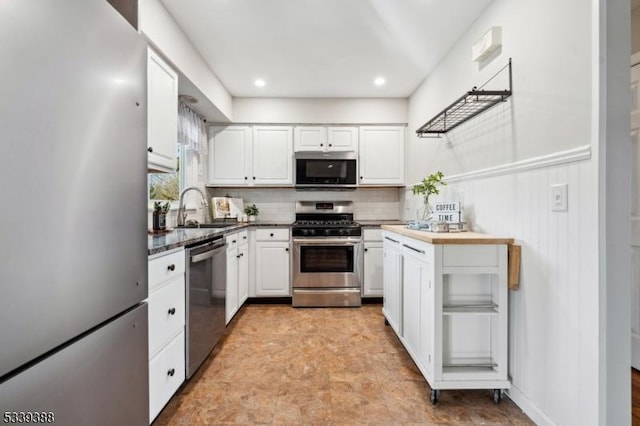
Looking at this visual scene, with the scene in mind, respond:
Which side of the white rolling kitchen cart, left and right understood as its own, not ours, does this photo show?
left

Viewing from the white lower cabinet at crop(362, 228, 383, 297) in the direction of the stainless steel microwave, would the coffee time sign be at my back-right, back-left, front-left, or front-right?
back-left

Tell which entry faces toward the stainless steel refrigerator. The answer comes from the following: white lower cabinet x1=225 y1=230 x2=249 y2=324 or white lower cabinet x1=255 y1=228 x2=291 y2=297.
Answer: white lower cabinet x1=255 y1=228 x2=291 y2=297

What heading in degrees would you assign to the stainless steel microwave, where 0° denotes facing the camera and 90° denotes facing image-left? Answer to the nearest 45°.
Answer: approximately 0°

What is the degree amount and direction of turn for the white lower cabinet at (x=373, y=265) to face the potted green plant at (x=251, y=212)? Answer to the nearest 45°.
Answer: approximately 90° to its right

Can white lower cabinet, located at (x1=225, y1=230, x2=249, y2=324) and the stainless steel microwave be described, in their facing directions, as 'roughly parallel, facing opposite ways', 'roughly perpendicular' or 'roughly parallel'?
roughly perpendicular
